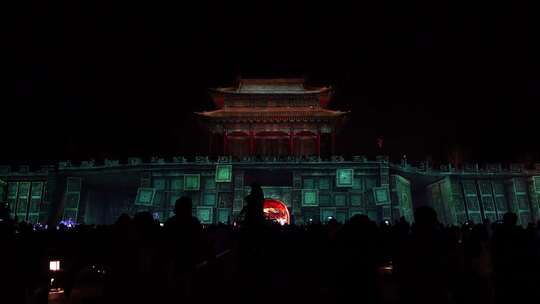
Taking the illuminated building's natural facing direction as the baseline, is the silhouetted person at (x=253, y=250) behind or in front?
in front

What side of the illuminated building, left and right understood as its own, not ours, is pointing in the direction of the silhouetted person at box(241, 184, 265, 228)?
front

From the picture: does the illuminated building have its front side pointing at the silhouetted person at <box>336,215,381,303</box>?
yes

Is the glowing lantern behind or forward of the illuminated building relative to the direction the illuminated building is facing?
forward

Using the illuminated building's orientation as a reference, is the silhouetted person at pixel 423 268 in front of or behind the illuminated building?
in front

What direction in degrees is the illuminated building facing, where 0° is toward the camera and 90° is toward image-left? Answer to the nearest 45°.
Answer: approximately 0°

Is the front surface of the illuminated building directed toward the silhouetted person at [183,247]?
yes
